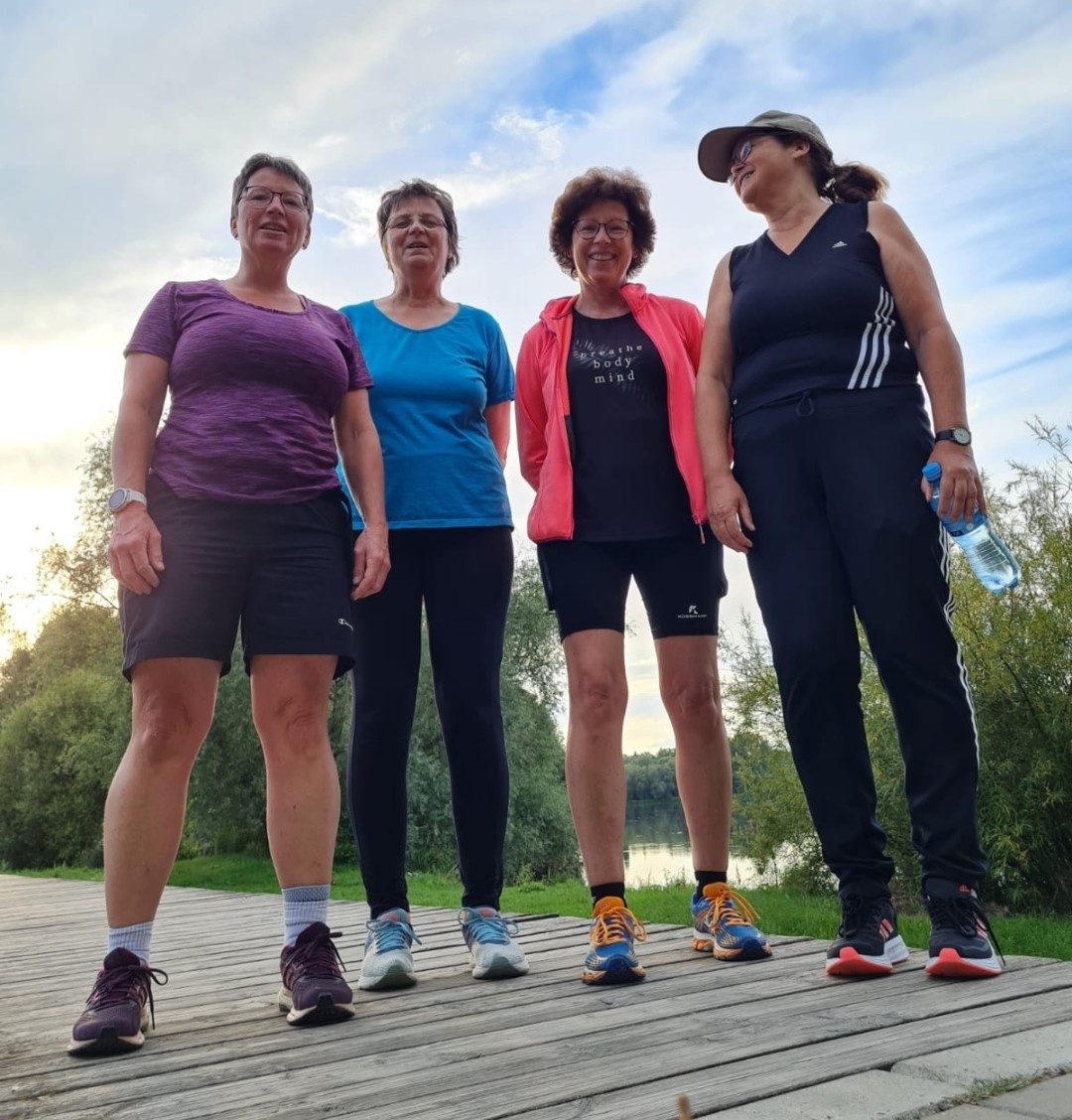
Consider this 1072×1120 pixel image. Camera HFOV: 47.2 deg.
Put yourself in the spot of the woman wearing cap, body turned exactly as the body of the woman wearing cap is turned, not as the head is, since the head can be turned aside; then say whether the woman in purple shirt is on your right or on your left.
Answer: on your right

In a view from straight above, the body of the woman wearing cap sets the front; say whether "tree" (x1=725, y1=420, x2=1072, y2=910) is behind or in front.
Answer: behind

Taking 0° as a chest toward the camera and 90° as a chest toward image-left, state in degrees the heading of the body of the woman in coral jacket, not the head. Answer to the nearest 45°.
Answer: approximately 0°

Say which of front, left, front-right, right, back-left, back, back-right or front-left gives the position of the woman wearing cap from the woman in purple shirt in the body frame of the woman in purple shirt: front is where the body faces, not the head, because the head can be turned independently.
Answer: left

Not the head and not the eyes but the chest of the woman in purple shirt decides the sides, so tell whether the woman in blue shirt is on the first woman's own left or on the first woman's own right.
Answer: on the first woman's own left

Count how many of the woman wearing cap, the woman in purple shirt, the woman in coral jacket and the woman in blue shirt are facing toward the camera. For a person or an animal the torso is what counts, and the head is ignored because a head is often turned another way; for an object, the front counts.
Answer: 4

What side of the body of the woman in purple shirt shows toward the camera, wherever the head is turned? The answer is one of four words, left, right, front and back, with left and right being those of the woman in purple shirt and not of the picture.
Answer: front

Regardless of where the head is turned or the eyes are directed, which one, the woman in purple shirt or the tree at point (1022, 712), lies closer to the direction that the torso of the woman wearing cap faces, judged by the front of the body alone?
the woman in purple shirt

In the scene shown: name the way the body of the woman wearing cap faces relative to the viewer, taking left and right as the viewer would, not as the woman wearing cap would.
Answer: facing the viewer
